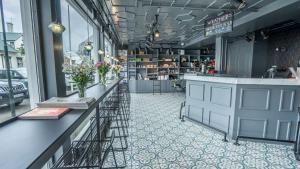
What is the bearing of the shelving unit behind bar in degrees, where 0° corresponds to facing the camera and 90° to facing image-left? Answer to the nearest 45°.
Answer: approximately 0°

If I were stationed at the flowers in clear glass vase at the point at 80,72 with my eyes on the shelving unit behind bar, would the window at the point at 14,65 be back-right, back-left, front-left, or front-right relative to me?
back-left

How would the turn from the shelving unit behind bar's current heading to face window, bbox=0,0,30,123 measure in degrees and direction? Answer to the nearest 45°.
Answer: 0° — it already faces it

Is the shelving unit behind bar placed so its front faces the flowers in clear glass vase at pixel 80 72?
yes
